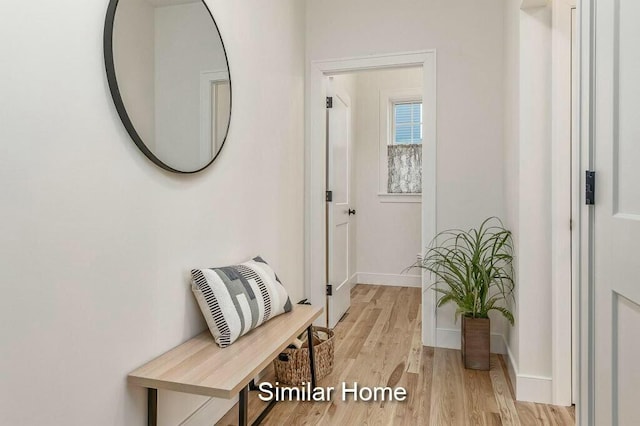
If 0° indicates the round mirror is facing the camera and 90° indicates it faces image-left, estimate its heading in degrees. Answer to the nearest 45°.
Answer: approximately 315°

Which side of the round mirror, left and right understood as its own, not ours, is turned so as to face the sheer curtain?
left

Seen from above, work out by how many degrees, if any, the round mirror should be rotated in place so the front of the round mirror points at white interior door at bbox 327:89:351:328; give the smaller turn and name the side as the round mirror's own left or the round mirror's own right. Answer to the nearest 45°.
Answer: approximately 90° to the round mirror's own left

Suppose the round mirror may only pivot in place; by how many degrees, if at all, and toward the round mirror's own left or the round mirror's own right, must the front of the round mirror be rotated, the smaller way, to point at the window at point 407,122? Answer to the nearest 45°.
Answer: approximately 90° to the round mirror's own left

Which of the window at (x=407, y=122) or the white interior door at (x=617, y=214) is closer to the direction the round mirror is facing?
the white interior door
